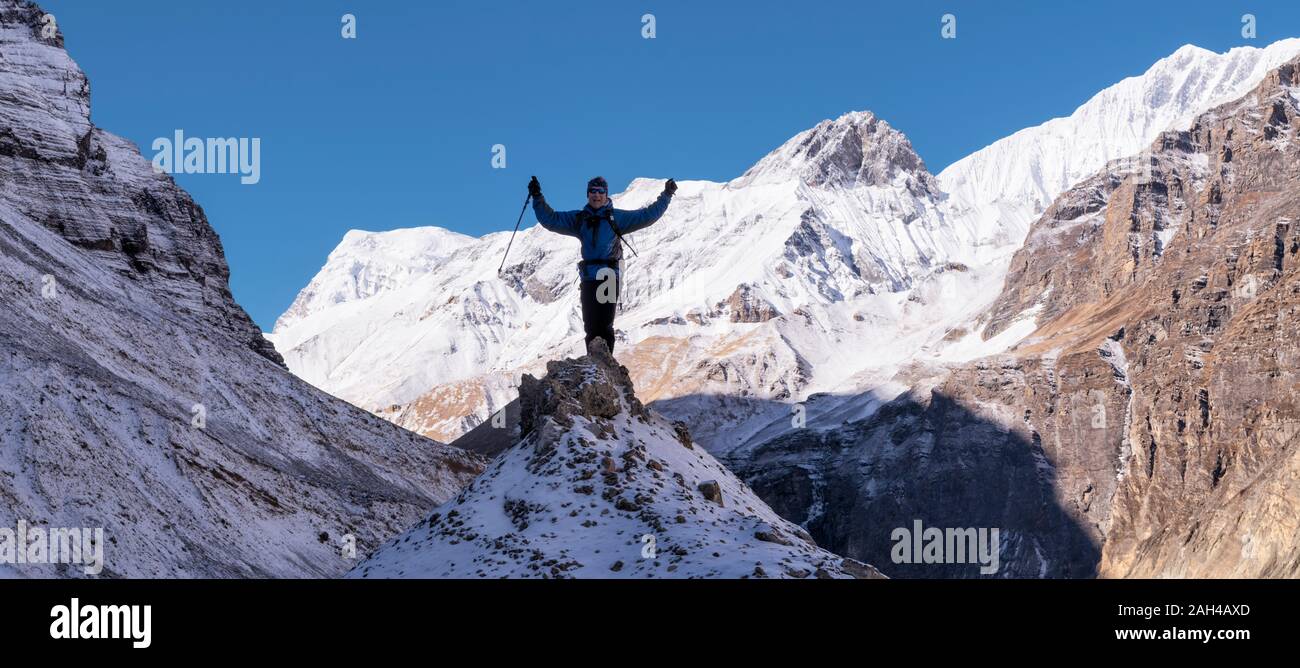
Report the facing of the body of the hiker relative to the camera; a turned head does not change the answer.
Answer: toward the camera
